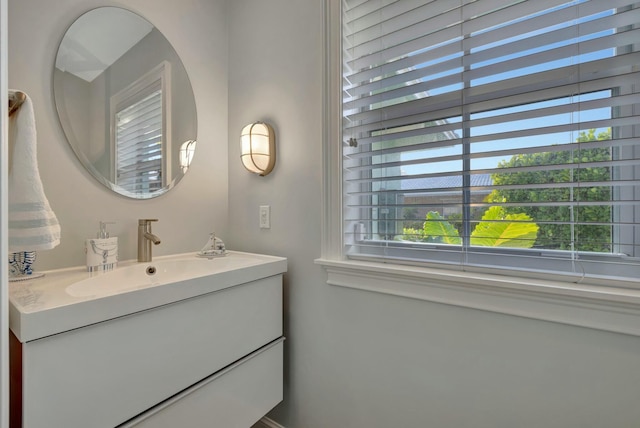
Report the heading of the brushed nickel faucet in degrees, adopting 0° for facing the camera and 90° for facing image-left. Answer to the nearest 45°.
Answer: approximately 315°

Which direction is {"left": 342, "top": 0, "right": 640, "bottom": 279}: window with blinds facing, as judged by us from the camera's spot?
facing the viewer and to the left of the viewer

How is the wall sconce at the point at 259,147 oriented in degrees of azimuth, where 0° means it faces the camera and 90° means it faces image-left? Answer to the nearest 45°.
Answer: approximately 45°

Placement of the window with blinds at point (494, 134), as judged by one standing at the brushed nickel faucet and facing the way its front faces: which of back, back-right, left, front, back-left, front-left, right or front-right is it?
front

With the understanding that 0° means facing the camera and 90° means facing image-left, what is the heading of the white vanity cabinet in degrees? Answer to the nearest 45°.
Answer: approximately 315°

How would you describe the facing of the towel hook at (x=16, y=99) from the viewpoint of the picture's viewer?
facing the viewer and to the right of the viewer

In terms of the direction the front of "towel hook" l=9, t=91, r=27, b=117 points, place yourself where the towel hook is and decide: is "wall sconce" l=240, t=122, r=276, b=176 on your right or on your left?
on your left
